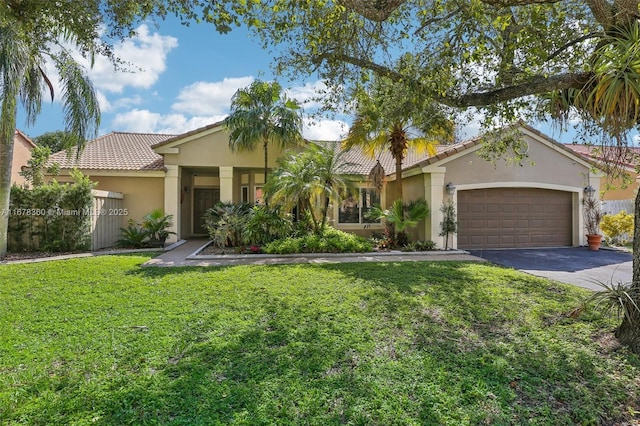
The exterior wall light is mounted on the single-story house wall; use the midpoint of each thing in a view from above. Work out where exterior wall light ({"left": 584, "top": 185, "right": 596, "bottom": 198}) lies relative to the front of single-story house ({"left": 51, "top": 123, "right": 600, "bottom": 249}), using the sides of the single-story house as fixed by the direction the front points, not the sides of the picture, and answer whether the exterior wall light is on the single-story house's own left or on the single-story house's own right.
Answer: on the single-story house's own left

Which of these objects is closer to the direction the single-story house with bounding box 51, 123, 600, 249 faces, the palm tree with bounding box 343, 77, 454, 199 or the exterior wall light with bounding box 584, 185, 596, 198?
the palm tree

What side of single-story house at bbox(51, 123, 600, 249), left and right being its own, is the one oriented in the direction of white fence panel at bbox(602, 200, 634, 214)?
left

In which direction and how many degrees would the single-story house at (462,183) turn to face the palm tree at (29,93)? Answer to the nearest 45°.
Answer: approximately 90° to its right

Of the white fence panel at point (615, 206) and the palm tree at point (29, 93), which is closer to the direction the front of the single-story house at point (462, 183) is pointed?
the palm tree

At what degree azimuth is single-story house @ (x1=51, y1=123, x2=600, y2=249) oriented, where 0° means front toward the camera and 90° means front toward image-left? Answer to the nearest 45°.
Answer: approximately 0°

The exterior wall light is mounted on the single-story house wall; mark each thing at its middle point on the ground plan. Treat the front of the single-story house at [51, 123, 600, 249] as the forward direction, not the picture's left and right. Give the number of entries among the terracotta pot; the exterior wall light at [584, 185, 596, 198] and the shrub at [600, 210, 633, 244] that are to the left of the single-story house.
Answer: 3

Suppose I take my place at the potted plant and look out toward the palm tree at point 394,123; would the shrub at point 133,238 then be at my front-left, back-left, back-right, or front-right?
front-right

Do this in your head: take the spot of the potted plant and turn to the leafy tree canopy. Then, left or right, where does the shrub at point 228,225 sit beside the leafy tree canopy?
right

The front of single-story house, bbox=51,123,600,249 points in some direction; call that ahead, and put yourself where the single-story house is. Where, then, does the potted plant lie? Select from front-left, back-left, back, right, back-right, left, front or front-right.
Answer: left

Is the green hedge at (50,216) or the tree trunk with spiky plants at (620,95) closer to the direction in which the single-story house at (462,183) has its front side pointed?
the tree trunk with spiky plants
